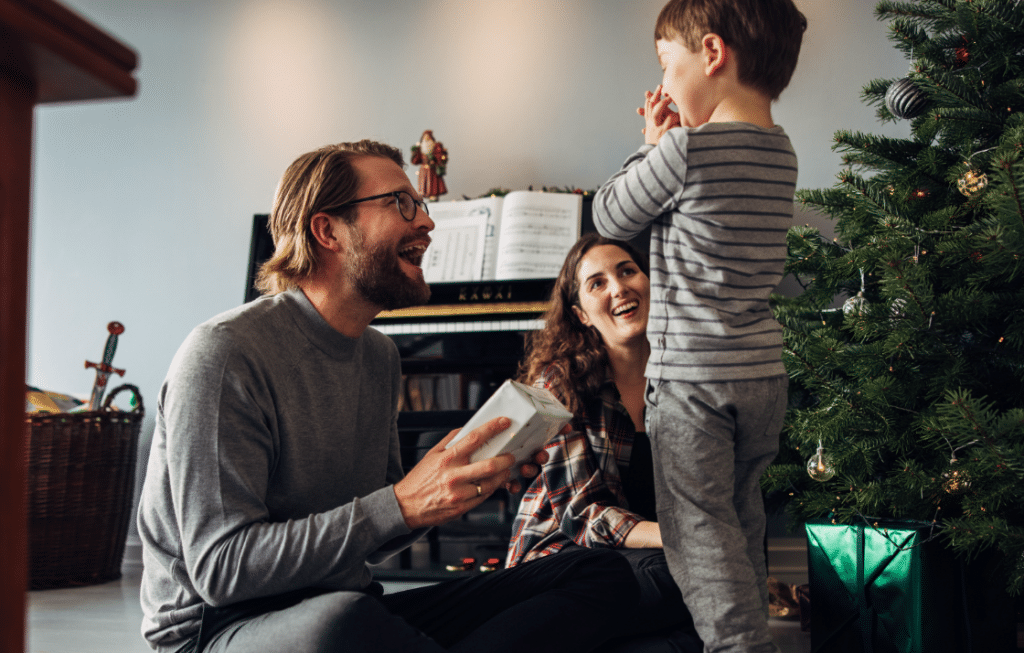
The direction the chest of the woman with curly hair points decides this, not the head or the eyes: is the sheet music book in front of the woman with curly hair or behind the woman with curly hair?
behind

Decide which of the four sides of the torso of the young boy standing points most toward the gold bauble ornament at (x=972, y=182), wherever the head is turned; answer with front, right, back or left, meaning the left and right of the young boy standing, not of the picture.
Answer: right

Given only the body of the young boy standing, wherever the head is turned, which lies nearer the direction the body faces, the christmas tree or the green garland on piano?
the green garland on piano

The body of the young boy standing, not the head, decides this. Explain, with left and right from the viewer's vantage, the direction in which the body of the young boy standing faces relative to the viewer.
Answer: facing away from the viewer and to the left of the viewer

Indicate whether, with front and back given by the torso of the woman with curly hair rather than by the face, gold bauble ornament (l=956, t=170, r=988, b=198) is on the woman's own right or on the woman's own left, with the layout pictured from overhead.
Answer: on the woman's own left

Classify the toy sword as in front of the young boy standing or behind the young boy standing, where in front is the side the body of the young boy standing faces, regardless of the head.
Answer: in front

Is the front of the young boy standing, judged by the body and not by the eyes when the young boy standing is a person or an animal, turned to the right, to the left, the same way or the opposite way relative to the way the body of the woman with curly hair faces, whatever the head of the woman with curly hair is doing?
the opposite way

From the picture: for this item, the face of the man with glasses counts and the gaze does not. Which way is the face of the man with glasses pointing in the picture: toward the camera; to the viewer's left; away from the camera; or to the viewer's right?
to the viewer's right

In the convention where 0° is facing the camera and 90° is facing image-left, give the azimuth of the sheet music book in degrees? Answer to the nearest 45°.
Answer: approximately 0°

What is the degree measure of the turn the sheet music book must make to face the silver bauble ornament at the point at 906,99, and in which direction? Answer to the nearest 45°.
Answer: approximately 45° to its left

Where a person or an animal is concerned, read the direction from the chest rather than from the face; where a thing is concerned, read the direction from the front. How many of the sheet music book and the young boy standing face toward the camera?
1
